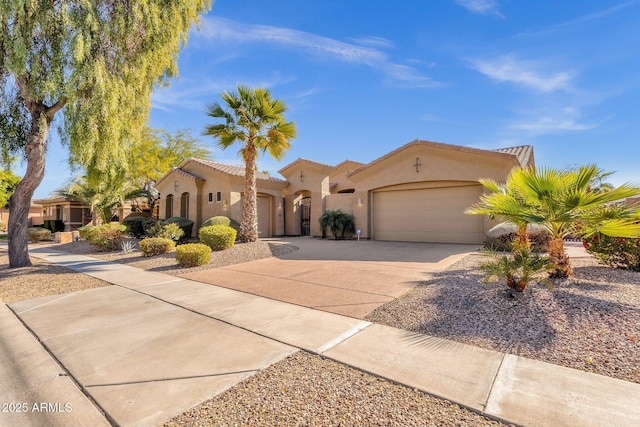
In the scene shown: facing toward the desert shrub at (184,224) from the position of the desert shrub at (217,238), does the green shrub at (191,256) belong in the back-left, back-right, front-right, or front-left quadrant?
back-left

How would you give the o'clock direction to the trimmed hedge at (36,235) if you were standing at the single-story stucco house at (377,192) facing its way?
The trimmed hedge is roughly at 2 o'clock from the single-story stucco house.

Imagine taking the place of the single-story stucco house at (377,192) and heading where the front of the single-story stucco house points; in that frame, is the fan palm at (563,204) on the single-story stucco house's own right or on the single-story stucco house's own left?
on the single-story stucco house's own left

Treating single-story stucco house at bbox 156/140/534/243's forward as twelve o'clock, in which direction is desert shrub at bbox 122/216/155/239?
The desert shrub is roughly at 2 o'clock from the single-story stucco house.

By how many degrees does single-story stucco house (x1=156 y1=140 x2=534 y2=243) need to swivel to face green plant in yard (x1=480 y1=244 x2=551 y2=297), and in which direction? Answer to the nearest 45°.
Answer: approximately 45° to its left

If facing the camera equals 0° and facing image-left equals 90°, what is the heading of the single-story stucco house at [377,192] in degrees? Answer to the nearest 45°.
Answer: approximately 45°

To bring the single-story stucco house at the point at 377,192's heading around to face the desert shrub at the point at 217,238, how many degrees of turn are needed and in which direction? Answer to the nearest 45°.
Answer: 0° — it already faces it
